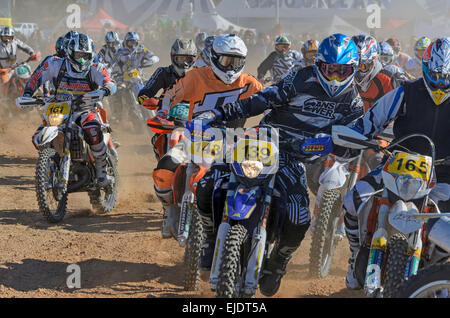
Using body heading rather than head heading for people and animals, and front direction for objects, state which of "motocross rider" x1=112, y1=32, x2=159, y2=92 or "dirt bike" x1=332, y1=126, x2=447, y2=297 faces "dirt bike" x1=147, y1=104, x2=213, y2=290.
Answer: the motocross rider

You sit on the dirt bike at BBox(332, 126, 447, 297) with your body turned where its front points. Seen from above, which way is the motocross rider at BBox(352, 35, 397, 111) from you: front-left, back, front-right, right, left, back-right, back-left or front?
back

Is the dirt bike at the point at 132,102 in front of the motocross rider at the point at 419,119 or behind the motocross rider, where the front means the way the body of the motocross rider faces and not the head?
behind

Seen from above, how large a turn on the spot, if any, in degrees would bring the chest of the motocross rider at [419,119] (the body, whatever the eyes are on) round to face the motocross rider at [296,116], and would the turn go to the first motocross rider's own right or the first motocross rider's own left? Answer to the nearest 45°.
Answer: approximately 90° to the first motocross rider's own right

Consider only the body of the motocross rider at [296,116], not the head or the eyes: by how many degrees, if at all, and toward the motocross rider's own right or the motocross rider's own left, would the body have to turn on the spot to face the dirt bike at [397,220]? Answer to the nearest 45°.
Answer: approximately 45° to the motocross rider's own left

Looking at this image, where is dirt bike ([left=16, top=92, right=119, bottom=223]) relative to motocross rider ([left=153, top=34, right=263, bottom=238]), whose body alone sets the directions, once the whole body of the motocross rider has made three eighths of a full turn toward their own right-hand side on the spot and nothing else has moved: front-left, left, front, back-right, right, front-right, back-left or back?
front

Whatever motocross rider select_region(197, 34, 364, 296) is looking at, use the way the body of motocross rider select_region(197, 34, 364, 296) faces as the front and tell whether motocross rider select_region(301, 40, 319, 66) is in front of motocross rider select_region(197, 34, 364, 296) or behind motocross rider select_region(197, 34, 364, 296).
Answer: behind
